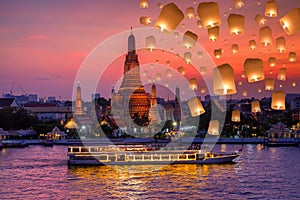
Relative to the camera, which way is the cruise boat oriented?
to the viewer's right

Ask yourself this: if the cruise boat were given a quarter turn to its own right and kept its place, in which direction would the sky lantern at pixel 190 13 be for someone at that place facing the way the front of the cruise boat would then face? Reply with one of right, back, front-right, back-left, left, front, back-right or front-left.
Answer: front
